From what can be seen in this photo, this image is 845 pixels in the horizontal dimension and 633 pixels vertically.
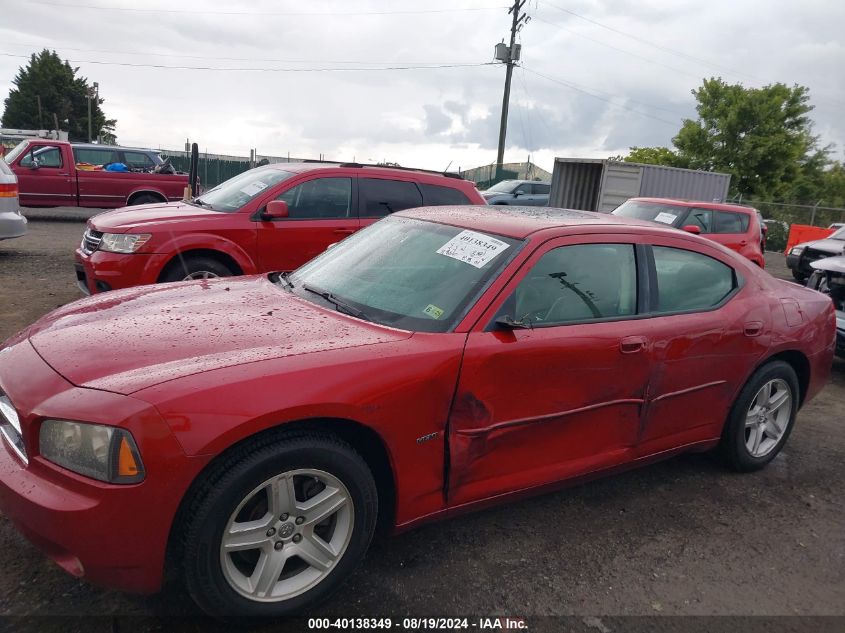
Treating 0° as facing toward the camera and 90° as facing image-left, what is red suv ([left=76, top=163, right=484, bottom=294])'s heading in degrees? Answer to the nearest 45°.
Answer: approximately 45°

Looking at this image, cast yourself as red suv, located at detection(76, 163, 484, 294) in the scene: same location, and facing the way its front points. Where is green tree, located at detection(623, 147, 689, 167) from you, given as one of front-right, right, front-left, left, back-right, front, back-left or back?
back

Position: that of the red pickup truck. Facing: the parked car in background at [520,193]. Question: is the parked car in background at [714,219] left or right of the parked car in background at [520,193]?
right

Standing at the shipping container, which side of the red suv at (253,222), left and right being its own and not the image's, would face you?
back

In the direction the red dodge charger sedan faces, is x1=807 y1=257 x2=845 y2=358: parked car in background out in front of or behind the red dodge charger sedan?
behind

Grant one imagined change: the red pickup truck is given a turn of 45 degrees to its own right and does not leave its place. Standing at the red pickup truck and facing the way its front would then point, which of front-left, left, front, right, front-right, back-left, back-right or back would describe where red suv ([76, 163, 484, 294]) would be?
back-left

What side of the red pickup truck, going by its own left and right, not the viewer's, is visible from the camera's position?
left

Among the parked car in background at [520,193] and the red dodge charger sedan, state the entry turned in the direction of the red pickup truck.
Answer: the parked car in background

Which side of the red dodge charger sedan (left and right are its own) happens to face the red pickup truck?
right

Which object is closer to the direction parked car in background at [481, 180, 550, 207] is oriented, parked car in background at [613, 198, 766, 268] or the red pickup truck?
the red pickup truck

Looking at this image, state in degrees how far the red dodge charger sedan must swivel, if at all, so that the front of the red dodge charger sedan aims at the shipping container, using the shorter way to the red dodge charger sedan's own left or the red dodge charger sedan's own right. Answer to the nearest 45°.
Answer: approximately 135° to the red dodge charger sedan's own right

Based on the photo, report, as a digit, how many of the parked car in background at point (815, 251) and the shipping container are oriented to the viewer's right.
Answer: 0
